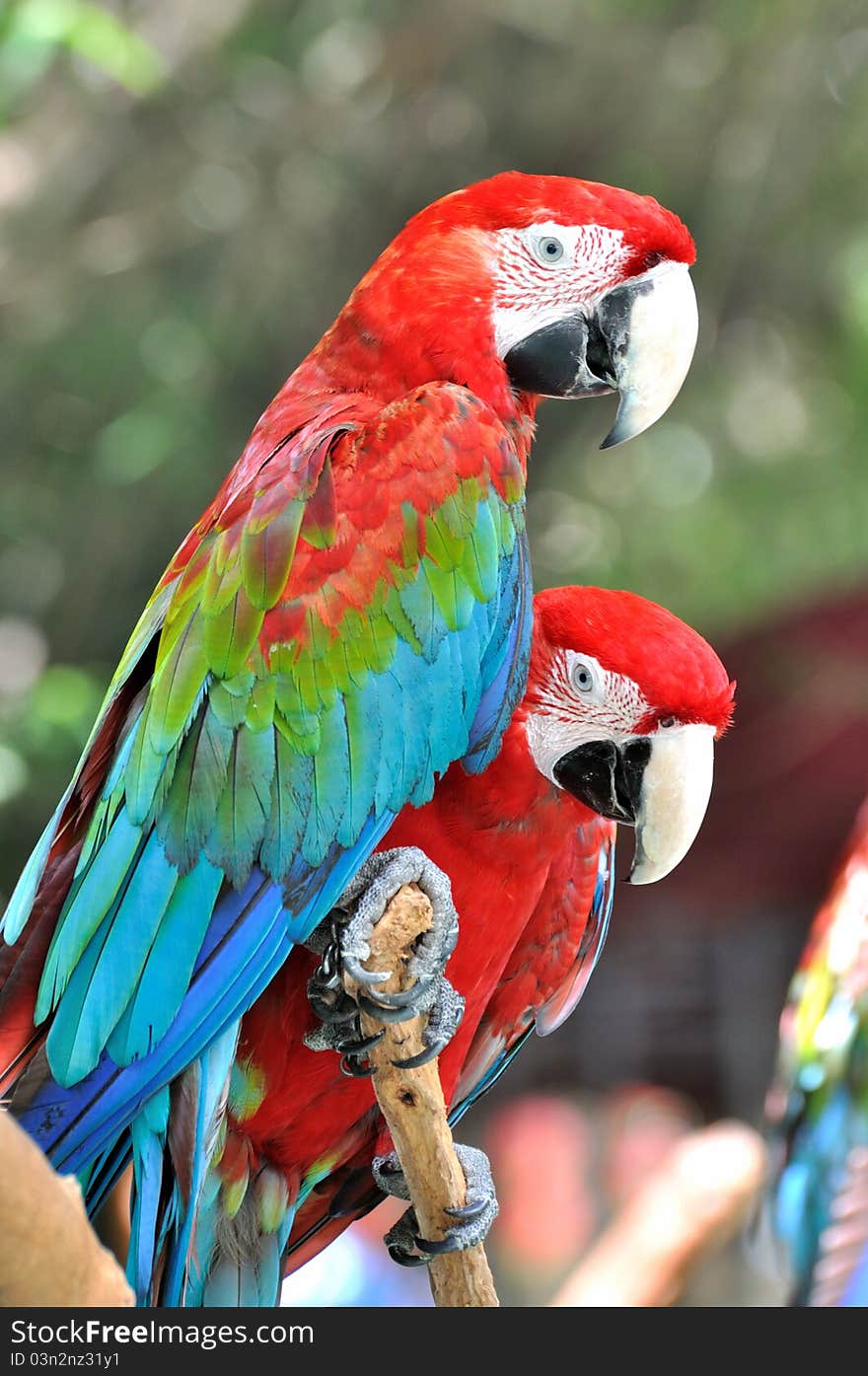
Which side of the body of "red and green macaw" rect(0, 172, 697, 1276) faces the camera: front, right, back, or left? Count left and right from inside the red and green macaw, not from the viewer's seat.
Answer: right

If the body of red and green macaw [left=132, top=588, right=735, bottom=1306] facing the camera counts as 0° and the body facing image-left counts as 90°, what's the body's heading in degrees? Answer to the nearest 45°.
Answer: approximately 315°

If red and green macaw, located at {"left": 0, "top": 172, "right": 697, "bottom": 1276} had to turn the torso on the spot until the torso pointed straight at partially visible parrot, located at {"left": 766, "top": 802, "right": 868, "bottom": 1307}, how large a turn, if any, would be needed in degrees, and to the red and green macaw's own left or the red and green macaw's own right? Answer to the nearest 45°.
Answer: approximately 45° to the red and green macaw's own left
